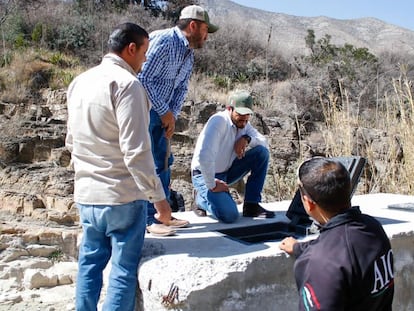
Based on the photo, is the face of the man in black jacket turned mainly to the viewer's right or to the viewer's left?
to the viewer's left

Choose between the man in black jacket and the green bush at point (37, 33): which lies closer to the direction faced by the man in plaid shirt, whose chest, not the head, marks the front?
the man in black jacket

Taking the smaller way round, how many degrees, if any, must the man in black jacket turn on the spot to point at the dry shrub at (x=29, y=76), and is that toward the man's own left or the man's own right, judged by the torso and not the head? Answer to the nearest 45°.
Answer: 0° — they already face it

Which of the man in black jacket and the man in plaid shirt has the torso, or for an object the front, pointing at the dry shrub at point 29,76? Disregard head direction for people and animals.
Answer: the man in black jacket

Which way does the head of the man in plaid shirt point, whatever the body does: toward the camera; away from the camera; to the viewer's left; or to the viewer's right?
to the viewer's right

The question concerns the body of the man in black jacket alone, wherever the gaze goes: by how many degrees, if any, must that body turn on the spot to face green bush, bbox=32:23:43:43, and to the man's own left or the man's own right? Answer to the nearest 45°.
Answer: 0° — they already face it

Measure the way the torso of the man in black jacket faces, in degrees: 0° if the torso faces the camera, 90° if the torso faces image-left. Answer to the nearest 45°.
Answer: approximately 135°
